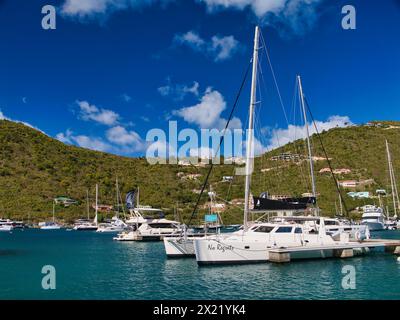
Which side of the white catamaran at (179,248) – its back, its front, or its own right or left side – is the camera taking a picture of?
left

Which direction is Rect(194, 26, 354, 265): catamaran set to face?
to the viewer's left
